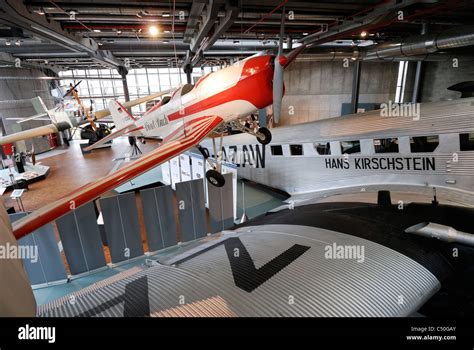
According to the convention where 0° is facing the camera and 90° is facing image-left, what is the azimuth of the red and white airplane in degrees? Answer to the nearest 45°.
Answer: approximately 315°

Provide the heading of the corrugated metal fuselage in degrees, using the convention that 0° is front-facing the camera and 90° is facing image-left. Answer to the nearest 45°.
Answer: approximately 315°

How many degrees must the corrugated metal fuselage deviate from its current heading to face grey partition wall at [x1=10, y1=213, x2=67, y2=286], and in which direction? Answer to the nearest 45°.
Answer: approximately 90° to its right

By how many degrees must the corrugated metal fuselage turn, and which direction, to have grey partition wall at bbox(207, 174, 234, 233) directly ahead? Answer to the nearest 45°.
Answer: approximately 135° to its right

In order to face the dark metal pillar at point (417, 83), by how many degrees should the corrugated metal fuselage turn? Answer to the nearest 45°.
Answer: approximately 135° to its left

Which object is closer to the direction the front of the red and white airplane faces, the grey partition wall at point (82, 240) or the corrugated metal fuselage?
the corrugated metal fuselage

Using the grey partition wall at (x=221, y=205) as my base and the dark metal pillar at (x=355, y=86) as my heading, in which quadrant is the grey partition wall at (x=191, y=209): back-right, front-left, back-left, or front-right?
back-left
